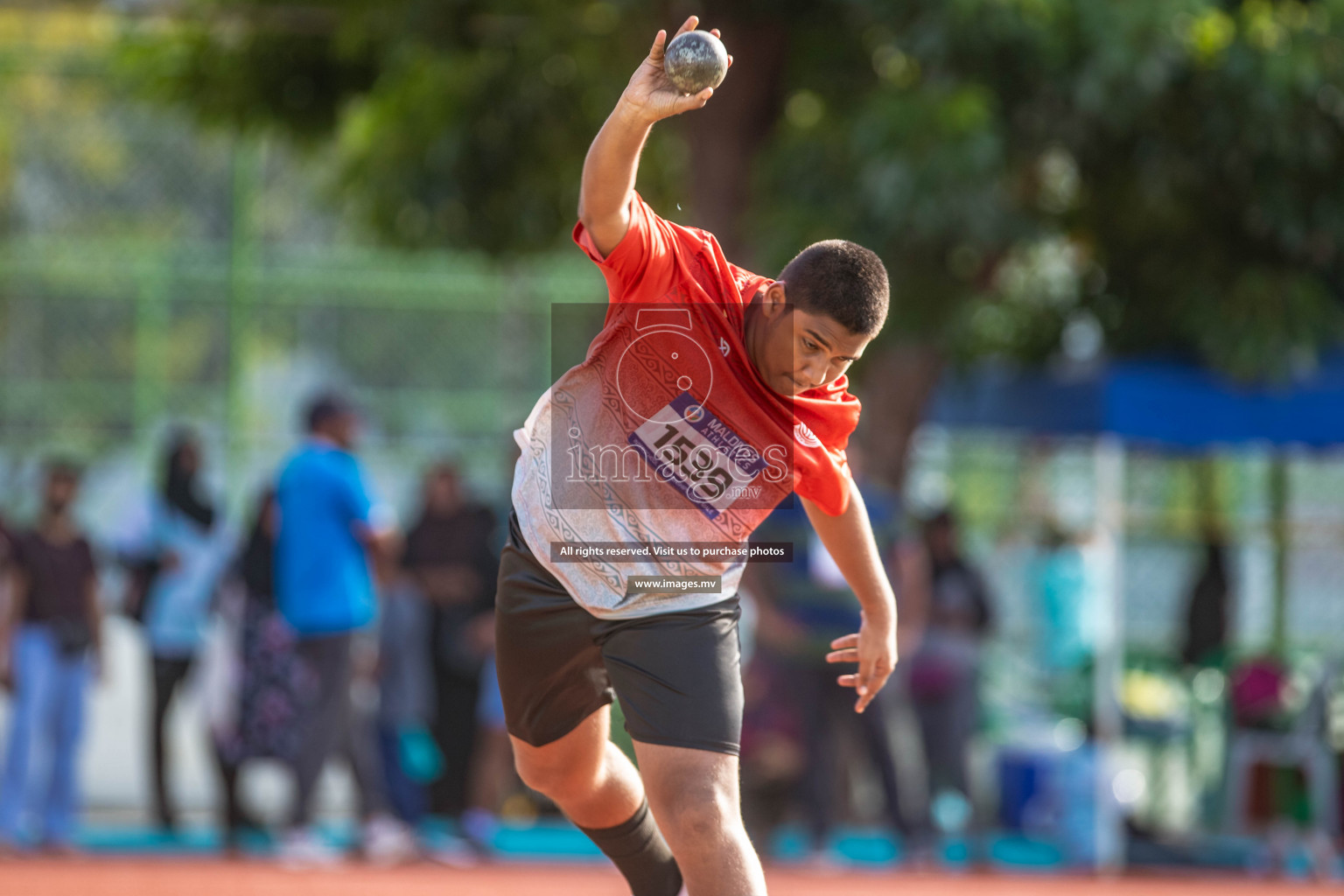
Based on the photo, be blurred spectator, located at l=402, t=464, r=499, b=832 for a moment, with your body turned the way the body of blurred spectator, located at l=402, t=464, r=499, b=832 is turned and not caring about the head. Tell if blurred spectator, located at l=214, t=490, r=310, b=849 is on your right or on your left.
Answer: on your right

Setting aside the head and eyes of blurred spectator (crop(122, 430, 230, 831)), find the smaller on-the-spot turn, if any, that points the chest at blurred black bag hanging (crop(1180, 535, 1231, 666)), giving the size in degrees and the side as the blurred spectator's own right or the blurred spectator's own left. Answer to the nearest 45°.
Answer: approximately 90° to the blurred spectator's own left

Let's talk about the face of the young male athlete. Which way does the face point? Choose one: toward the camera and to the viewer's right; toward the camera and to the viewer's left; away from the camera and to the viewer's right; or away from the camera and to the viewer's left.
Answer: toward the camera and to the viewer's right

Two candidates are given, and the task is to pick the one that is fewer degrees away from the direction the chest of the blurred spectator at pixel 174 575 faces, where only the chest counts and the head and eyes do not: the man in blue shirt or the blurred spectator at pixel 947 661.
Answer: the man in blue shirt

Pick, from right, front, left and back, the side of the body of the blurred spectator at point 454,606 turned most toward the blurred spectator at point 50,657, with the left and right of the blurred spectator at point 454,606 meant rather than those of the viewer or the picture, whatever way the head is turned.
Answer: right

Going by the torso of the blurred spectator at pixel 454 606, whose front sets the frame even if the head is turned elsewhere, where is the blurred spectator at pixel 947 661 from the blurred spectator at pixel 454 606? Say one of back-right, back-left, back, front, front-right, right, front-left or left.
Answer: left

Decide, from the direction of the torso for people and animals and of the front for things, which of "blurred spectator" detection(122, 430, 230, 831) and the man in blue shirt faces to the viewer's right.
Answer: the man in blue shirt

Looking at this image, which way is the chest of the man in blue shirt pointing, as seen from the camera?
to the viewer's right

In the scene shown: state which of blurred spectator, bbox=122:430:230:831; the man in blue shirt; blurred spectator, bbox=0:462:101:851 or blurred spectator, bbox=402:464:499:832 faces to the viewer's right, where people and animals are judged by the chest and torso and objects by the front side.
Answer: the man in blue shirt

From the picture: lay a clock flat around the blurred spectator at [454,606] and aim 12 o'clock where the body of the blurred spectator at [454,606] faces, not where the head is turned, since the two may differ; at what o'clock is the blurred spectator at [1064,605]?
the blurred spectator at [1064,605] is roughly at 9 o'clock from the blurred spectator at [454,606].
